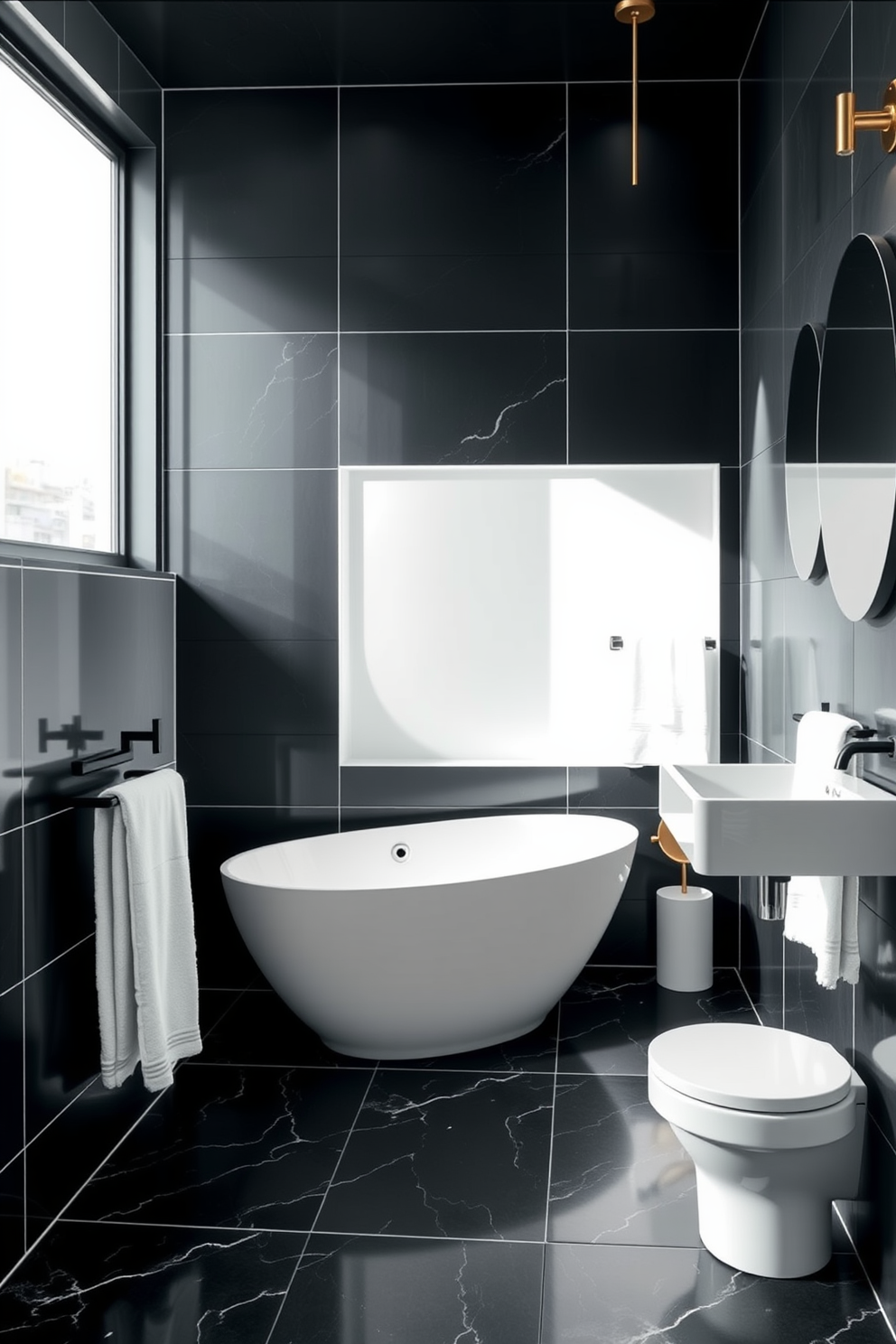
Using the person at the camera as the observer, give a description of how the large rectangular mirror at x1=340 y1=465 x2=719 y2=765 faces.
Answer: facing the viewer

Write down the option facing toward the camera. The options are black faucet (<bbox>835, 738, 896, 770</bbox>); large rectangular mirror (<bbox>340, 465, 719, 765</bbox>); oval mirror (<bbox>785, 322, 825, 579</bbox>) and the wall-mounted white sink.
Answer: the large rectangular mirror

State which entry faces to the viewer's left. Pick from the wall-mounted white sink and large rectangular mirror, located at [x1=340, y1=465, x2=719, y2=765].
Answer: the wall-mounted white sink

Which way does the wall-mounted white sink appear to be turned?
to the viewer's left

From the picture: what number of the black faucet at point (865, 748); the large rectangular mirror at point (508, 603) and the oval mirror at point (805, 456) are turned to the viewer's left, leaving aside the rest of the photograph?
2

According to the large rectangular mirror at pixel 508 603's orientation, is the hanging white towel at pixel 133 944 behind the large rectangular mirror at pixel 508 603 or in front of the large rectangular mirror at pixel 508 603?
in front

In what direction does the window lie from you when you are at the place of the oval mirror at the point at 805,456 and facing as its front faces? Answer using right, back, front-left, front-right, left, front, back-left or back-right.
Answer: front

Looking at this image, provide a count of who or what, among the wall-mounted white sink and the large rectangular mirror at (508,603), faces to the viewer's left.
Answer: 1

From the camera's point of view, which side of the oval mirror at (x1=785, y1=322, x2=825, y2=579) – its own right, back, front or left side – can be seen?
left

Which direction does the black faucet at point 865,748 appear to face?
to the viewer's left

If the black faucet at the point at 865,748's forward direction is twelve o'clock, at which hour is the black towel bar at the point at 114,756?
The black towel bar is roughly at 12 o'clock from the black faucet.

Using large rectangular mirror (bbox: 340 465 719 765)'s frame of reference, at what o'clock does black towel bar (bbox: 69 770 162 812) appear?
The black towel bar is roughly at 1 o'clock from the large rectangular mirror.
